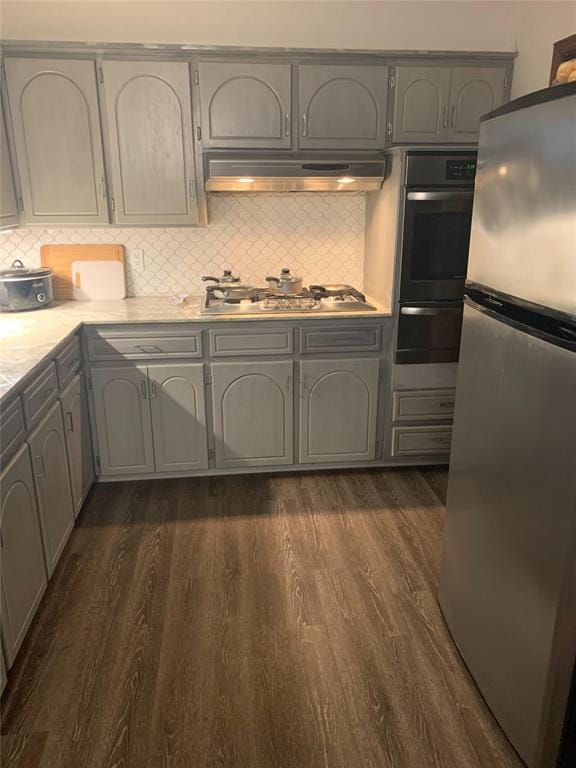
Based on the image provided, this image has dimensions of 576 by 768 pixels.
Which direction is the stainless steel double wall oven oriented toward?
toward the camera

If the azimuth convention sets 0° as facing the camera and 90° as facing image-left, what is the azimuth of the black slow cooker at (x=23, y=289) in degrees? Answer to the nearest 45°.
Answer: approximately 315°

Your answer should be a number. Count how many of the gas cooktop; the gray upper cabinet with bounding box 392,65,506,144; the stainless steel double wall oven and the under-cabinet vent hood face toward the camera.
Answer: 4

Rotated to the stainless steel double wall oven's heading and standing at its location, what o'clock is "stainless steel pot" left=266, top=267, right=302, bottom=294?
The stainless steel pot is roughly at 3 o'clock from the stainless steel double wall oven.

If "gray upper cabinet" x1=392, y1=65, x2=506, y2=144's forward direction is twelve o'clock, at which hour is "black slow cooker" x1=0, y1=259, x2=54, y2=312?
The black slow cooker is roughly at 2 o'clock from the gray upper cabinet.

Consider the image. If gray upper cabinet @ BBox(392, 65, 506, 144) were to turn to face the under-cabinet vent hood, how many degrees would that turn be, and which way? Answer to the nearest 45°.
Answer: approximately 45° to its right

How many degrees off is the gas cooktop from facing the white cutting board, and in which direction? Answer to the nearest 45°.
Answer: approximately 90° to its right

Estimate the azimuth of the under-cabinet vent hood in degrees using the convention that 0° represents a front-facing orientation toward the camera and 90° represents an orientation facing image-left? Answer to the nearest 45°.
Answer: approximately 0°

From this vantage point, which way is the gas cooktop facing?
toward the camera

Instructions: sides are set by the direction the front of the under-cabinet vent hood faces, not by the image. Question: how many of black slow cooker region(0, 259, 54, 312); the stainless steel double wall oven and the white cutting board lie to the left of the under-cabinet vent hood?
1

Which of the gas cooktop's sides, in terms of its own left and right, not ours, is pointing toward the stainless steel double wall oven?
left

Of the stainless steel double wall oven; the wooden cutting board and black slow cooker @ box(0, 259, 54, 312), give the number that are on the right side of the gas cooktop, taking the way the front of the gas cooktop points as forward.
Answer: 2

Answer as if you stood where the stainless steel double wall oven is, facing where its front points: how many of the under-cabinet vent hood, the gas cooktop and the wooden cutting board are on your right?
3

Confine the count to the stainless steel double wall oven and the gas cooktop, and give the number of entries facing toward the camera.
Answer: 2

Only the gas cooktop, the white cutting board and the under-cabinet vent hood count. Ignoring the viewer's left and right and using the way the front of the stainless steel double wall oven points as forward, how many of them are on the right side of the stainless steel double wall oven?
3

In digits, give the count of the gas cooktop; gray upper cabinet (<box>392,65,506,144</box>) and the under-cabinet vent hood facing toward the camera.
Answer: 3
